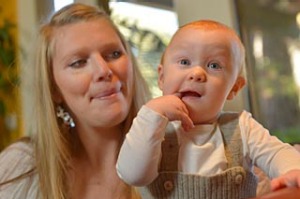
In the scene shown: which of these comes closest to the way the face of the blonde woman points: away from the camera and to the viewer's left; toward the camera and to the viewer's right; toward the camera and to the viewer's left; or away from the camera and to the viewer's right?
toward the camera and to the viewer's right

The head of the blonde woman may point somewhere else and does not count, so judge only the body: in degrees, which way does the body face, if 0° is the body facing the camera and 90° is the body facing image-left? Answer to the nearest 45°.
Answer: approximately 315°

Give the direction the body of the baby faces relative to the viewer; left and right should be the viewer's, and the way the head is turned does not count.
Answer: facing the viewer
